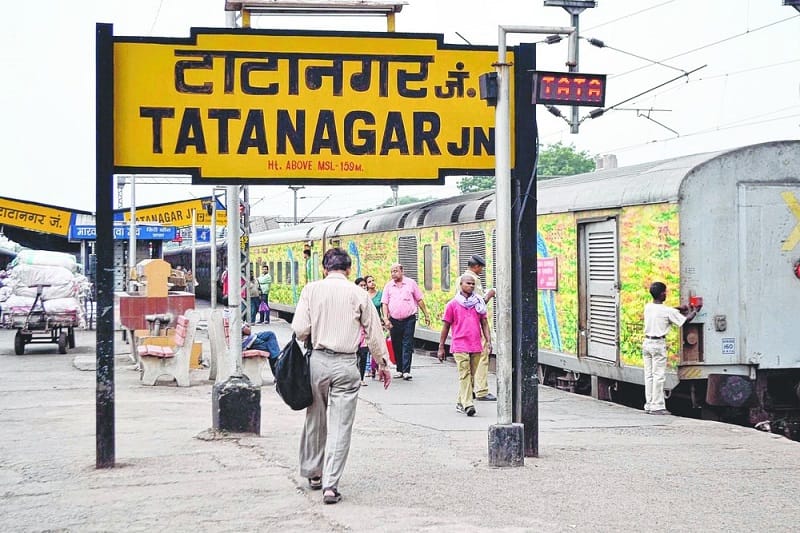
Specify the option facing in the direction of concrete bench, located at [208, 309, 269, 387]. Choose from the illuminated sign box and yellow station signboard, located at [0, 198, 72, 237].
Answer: the yellow station signboard

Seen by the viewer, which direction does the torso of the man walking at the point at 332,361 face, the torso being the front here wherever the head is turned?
away from the camera

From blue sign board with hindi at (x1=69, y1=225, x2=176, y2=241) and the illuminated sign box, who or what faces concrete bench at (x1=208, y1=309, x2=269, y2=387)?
the blue sign board with hindi

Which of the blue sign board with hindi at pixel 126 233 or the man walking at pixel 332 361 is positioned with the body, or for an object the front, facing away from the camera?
the man walking

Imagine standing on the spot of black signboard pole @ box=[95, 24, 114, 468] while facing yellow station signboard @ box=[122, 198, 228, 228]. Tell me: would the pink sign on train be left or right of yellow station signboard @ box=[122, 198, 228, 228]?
right

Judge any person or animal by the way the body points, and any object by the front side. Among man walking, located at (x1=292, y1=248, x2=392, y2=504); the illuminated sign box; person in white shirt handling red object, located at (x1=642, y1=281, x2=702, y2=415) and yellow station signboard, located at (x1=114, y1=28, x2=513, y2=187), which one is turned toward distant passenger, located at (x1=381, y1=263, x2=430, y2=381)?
the man walking

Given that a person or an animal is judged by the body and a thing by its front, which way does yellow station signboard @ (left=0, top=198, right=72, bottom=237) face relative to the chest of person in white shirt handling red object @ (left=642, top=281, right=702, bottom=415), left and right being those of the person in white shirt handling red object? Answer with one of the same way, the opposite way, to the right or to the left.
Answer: to the right
